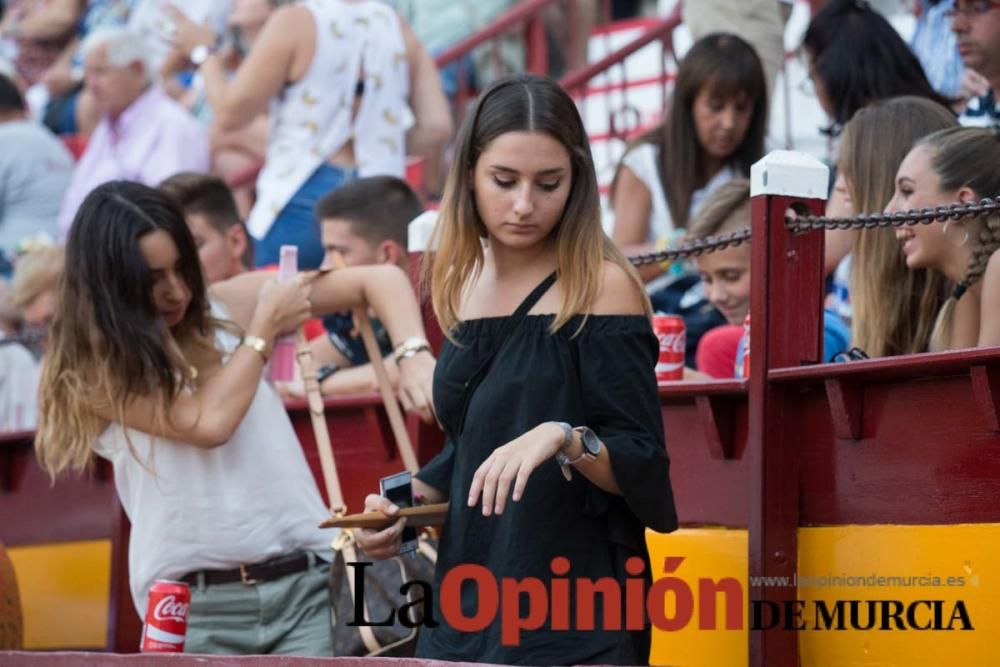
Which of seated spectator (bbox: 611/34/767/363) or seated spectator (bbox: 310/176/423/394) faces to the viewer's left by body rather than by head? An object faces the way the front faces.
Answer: seated spectator (bbox: 310/176/423/394)

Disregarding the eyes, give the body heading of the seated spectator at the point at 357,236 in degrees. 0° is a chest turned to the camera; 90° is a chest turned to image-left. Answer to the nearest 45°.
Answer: approximately 90°

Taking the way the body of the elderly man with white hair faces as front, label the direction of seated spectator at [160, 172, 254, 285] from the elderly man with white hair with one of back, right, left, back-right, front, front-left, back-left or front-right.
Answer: front-left

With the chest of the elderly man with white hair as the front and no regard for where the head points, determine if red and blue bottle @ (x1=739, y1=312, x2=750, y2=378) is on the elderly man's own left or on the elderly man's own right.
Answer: on the elderly man's own left

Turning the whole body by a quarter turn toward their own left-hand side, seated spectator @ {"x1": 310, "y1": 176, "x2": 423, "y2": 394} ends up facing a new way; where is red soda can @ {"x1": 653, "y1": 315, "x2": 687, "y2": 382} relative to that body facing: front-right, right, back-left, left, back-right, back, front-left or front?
front-left

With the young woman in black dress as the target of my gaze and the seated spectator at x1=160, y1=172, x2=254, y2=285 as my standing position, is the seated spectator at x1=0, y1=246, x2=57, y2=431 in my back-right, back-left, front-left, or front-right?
back-right

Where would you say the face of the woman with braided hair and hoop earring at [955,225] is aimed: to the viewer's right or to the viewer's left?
to the viewer's left

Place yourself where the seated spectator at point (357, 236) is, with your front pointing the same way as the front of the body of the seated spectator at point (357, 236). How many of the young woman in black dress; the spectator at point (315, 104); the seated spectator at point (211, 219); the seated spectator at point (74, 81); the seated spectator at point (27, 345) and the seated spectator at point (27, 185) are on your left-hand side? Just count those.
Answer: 1

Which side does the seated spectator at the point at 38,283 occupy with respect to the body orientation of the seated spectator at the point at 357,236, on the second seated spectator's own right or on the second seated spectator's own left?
on the second seated spectator's own right

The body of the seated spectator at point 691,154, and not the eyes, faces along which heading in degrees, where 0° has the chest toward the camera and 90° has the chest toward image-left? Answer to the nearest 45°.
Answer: approximately 315°

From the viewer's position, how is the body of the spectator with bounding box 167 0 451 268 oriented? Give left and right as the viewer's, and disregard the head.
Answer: facing away from the viewer and to the left of the viewer

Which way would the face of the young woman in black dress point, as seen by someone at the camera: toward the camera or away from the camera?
toward the camera
